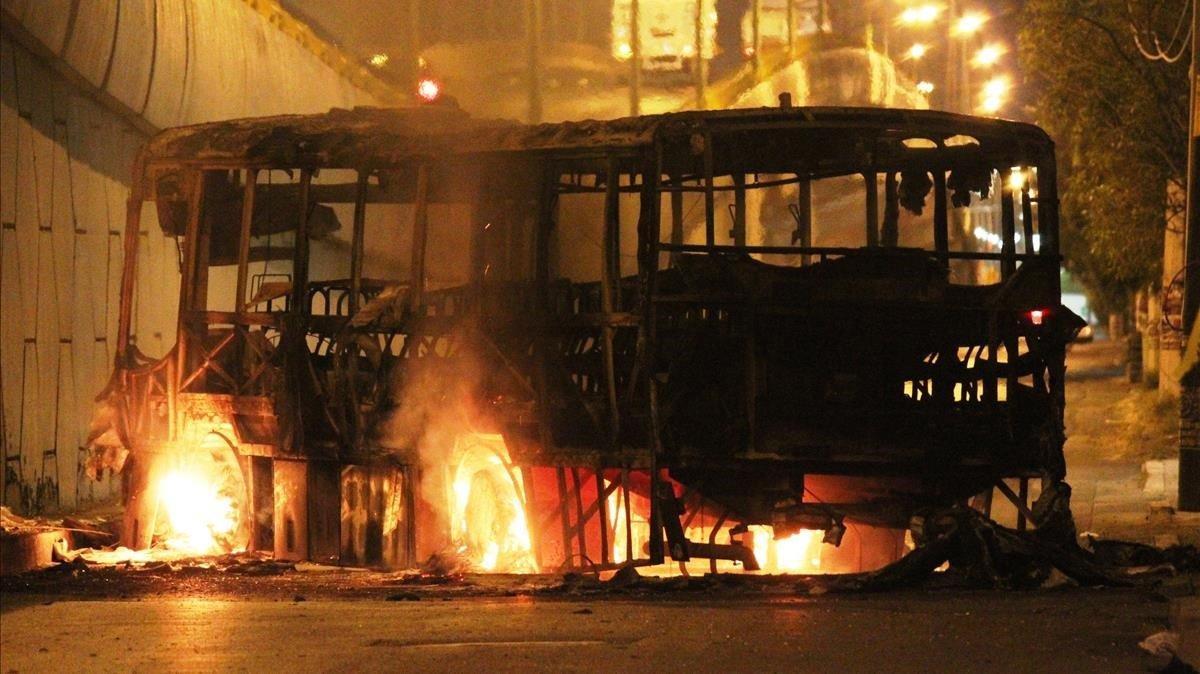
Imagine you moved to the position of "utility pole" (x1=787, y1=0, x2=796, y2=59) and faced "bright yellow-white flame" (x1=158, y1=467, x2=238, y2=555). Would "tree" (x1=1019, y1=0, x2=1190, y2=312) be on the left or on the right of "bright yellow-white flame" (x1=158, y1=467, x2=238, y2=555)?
left

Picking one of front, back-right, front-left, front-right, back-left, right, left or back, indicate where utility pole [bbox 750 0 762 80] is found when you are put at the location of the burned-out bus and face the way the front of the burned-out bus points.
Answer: front-right

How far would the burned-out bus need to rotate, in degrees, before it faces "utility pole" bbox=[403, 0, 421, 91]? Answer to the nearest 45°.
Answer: approximately 45° to its right

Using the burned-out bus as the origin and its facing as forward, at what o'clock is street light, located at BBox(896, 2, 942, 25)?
The street light is roughly at 2 o'clock from the burned-out bus.

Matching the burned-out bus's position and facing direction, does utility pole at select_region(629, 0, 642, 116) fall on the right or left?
on its right

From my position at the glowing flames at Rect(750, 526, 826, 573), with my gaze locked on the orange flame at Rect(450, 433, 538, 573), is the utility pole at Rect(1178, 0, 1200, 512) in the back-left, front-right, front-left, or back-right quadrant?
back-right

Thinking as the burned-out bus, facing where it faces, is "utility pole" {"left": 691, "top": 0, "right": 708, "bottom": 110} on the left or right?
on its right

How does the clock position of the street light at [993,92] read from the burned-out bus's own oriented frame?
The street light is roughly at 2 o'clock from the burned-out bus.

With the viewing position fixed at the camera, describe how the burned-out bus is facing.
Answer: facing away from the viewer and to the left of the viewer

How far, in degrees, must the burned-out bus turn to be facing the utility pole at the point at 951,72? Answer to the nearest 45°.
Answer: approximately 45° to its right

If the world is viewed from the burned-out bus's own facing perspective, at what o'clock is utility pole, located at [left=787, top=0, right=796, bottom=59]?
The utility pole is roughly at 2 o'clock from the burned-out bus.

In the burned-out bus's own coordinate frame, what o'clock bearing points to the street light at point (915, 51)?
The street light is roughly at 2 o'clock from the burned-out bus.

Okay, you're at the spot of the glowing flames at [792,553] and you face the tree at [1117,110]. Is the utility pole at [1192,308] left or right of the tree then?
right
